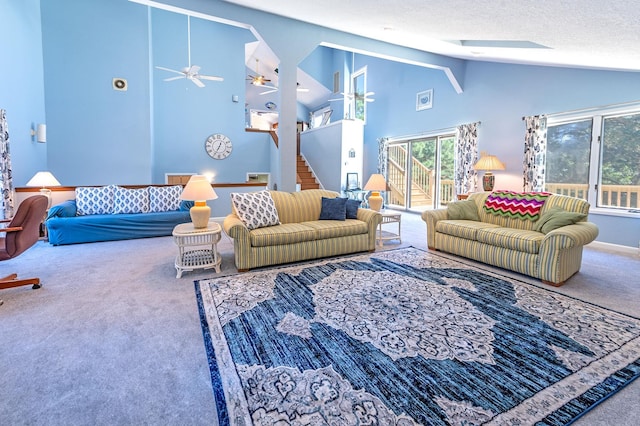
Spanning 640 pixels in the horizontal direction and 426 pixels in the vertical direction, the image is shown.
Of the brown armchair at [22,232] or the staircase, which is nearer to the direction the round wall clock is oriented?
the brown armchair

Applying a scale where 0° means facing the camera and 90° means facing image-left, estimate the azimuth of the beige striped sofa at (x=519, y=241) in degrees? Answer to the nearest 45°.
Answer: approximately 45°

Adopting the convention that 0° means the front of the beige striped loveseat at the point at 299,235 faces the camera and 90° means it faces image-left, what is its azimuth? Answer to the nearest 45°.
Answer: approximately 315°

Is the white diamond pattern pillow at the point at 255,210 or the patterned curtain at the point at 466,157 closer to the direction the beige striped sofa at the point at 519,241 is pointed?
the white diamond pattern pillow

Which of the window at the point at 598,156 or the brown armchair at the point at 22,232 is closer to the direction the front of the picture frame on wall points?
the brown armchair

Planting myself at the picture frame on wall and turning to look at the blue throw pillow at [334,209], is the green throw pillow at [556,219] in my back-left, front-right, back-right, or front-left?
front-left

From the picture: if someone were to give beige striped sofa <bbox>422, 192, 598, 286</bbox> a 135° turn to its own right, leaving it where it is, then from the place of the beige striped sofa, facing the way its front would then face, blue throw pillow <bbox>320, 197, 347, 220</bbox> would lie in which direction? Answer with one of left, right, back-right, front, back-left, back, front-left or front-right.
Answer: left

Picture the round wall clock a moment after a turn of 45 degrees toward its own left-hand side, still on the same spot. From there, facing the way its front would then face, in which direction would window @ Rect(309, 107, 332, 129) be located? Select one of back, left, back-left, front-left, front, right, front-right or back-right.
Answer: left

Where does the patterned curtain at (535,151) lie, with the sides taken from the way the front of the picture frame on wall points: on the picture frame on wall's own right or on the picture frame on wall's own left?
on the picture frame on wall's own left

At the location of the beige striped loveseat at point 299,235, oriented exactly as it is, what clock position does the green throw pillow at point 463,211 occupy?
The green throw pillow is roughly at 10 o'clock from the beige striped loveseat.

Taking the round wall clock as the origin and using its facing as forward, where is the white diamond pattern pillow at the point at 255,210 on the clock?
The white diamond pattern pillow is roughly at 12 o'clock from the round wall clock.

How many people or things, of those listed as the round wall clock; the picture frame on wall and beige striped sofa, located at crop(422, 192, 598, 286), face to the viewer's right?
0

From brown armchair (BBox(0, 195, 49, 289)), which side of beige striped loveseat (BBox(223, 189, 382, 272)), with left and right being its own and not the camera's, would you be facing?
right

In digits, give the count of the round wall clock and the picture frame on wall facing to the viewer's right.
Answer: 0

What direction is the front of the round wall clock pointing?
toward the camera

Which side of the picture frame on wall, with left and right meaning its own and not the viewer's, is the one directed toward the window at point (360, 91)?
right

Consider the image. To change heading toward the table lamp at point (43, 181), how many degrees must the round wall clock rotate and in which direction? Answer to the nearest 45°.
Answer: approximately 45° to its right
